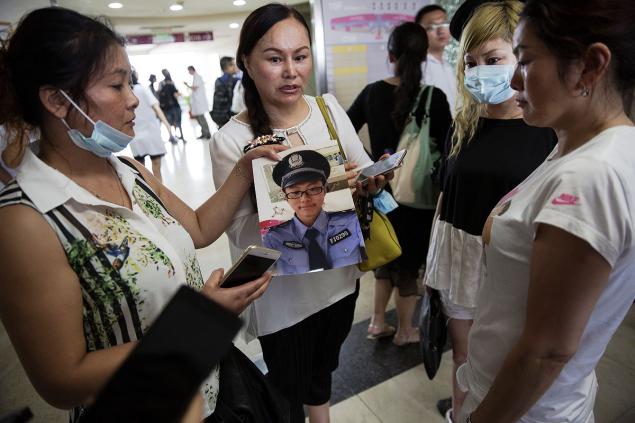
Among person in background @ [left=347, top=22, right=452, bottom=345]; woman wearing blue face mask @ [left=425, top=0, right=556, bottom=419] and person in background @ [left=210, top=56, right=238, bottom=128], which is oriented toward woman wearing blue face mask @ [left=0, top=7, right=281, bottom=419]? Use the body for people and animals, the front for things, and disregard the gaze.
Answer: woman wearing blue face mask @ [left=425, top=0, right=556, bottom=419]

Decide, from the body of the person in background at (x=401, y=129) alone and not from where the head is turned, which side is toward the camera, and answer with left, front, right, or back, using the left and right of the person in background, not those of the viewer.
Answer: back

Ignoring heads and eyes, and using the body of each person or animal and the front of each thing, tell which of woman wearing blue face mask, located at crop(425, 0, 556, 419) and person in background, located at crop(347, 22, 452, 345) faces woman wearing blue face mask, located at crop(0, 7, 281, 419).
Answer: woman wearing blue face mask, located at crop(425, 0, 556, 419)

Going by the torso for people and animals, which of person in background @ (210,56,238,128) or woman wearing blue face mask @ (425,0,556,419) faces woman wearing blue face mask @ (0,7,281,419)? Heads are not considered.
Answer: woman wearing blue face mask @ (425,0,556,419)

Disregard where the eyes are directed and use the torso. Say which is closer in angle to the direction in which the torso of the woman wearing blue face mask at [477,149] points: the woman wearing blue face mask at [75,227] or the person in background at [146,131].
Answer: the woman wearing blue face mask

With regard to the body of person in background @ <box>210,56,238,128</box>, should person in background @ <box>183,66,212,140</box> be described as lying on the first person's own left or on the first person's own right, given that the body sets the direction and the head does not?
on the first person's own left

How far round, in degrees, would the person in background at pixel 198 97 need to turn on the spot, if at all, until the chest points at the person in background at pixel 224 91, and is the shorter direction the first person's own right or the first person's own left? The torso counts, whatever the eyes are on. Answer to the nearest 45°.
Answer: approximately 90° to the first person's own left

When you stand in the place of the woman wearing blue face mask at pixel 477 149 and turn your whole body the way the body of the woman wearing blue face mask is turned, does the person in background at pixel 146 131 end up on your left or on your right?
on your right

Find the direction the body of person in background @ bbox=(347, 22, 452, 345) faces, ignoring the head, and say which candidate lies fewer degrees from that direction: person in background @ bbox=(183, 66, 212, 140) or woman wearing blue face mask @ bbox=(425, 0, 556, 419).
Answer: the person in background

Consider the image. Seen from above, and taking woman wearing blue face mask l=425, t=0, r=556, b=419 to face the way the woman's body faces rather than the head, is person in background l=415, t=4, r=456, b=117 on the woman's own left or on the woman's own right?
on the woman's own right

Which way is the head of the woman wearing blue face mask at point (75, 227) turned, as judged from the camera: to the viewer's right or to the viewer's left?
to the viewer's right
